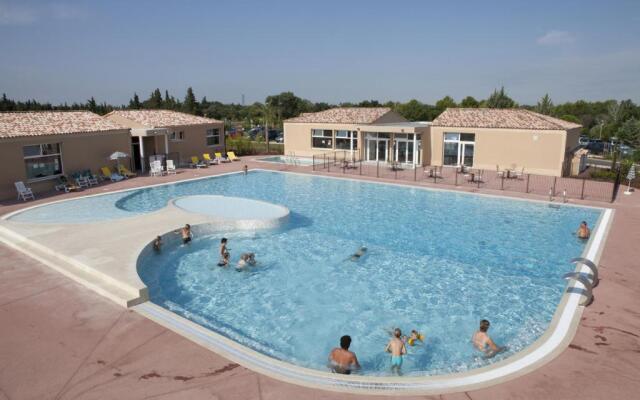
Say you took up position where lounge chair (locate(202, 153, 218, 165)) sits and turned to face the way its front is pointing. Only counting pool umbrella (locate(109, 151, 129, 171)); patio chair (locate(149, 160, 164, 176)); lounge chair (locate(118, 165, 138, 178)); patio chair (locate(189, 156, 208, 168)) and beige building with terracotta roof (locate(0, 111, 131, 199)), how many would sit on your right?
5

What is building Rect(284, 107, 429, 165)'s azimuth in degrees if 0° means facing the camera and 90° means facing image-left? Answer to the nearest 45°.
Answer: approximately 0°

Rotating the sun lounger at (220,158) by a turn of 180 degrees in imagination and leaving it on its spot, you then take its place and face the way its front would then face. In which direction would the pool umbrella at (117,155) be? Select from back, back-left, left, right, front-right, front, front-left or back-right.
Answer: left

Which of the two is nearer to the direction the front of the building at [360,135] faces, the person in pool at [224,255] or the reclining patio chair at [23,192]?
the person in pool

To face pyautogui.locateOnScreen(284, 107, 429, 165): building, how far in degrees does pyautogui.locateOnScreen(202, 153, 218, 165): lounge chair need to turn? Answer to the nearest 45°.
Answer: approximately 45° to its left

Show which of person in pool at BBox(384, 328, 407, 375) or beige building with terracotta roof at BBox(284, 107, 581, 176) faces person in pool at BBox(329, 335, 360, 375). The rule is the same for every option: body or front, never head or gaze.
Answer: the beige building with terracotta roof

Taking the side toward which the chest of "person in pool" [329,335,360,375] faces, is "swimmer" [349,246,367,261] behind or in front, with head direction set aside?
in front

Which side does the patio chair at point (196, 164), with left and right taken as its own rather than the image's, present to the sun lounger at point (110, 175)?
right

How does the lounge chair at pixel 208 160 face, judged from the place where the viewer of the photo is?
facing the viewer and to the right of the viewer

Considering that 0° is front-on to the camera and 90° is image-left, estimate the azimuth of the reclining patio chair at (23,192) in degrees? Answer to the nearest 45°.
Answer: approximately 315°

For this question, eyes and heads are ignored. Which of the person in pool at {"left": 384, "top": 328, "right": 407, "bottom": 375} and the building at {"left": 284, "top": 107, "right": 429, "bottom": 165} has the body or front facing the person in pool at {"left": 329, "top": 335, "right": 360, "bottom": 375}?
the building

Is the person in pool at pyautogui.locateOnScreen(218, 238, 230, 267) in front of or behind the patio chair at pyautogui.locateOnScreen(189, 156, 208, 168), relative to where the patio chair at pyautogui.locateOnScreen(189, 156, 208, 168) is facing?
in front

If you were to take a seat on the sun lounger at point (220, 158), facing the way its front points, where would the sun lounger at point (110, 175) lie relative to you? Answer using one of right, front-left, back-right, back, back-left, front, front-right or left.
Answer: right

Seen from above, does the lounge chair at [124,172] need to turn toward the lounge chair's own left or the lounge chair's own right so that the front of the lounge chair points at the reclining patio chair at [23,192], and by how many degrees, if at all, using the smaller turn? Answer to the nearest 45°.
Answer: approximately 90° to the lounge chair's own right

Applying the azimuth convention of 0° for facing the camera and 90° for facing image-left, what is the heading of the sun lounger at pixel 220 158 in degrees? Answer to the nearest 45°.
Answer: approximately 315°

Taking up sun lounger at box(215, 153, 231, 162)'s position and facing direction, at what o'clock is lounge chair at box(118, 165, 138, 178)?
The lounge chair is roughly at 3 o'clock from the sun lounger.

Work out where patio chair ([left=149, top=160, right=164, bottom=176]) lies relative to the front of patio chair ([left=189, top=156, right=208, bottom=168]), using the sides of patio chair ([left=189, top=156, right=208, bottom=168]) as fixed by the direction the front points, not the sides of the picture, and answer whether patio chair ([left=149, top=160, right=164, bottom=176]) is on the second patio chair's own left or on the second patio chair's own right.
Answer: on the second patio chair's own right
